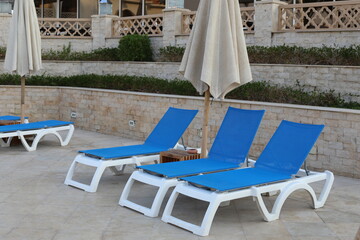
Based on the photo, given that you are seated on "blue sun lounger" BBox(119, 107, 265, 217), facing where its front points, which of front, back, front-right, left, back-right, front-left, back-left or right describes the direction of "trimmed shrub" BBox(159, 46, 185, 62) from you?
back-right

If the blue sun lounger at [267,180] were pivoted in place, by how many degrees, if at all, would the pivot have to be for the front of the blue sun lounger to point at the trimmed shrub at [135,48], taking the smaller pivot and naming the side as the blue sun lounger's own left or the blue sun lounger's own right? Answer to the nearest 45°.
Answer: approximately 135° to the blue sun lounger's own right

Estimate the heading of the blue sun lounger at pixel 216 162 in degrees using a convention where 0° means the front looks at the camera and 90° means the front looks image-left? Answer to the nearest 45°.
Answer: approximately 45°

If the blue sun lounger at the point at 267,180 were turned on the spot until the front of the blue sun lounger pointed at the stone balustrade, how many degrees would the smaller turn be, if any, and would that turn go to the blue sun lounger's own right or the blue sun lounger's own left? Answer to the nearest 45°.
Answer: approximately 135° to the blue sun lounger's own right

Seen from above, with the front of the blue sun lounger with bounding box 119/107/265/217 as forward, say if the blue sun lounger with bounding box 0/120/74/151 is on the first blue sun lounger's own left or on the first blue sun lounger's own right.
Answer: on the first blue sun lounger's own right

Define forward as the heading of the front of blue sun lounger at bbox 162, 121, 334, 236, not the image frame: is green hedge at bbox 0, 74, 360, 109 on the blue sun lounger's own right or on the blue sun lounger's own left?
on the blue sun lounger's own right

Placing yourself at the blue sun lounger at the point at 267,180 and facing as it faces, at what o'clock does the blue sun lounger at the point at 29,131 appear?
the blue sun lounger at the point at 29,131 is roughly at 3 o'clock from the blue sun lounger at the point at 267,180.

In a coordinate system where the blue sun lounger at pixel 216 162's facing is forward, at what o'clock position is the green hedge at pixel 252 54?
The green hedge is roughly at 5 o'clock from the blue sun lounger.
